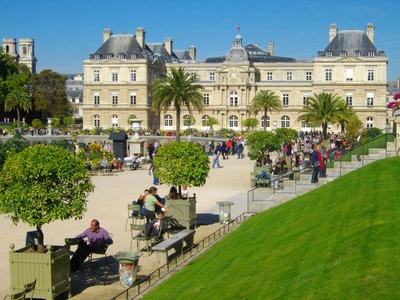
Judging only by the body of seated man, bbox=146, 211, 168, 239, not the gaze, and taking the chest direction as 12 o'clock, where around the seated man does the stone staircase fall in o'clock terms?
The stone staircase is roughly at 6 o'clock from the seated man.

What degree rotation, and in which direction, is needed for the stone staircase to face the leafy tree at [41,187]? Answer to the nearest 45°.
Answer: approximately 45° to its left

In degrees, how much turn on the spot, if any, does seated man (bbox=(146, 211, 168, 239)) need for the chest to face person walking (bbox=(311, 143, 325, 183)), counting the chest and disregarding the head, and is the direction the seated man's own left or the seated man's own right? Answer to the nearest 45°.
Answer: approximately 180°

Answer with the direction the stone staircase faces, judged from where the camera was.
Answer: facing to the left of the viewer

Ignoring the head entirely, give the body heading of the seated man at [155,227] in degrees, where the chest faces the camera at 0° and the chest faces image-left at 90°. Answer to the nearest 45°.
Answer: approximately 45°

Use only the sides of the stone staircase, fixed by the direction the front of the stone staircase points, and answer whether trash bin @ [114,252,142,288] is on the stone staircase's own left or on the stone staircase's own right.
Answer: on the stone staircase's own left
